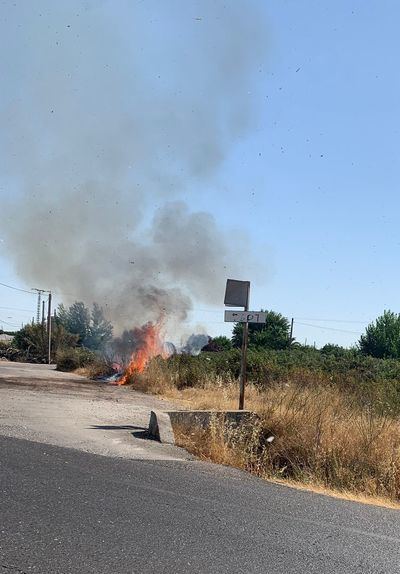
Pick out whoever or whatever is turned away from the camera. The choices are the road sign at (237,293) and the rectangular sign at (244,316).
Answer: the road sign

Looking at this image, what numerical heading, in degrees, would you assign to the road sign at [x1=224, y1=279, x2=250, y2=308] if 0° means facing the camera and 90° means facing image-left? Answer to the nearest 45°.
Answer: approximately 180°

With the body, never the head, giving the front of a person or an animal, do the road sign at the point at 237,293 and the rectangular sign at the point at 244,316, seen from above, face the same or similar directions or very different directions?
very different directions

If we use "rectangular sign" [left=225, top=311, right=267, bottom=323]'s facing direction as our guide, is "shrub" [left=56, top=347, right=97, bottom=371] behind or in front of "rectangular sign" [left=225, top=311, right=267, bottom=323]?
behind

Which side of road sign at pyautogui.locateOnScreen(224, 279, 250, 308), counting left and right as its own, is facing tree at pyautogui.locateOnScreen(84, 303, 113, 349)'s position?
front

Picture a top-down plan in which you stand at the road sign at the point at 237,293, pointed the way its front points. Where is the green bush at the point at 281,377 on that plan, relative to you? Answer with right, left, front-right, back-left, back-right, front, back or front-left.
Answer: front

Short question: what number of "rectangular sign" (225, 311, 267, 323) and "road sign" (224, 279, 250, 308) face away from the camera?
1

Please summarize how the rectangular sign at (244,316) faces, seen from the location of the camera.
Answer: facing the viewer

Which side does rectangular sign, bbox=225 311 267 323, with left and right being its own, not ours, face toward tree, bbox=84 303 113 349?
back
